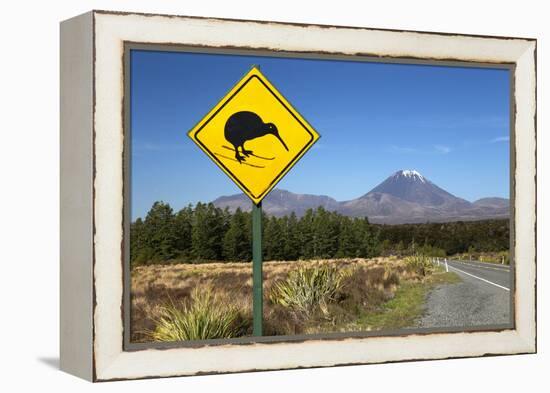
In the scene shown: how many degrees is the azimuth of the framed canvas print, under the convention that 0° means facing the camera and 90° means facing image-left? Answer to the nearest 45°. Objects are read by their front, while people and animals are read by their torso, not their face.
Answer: approximately 315°
